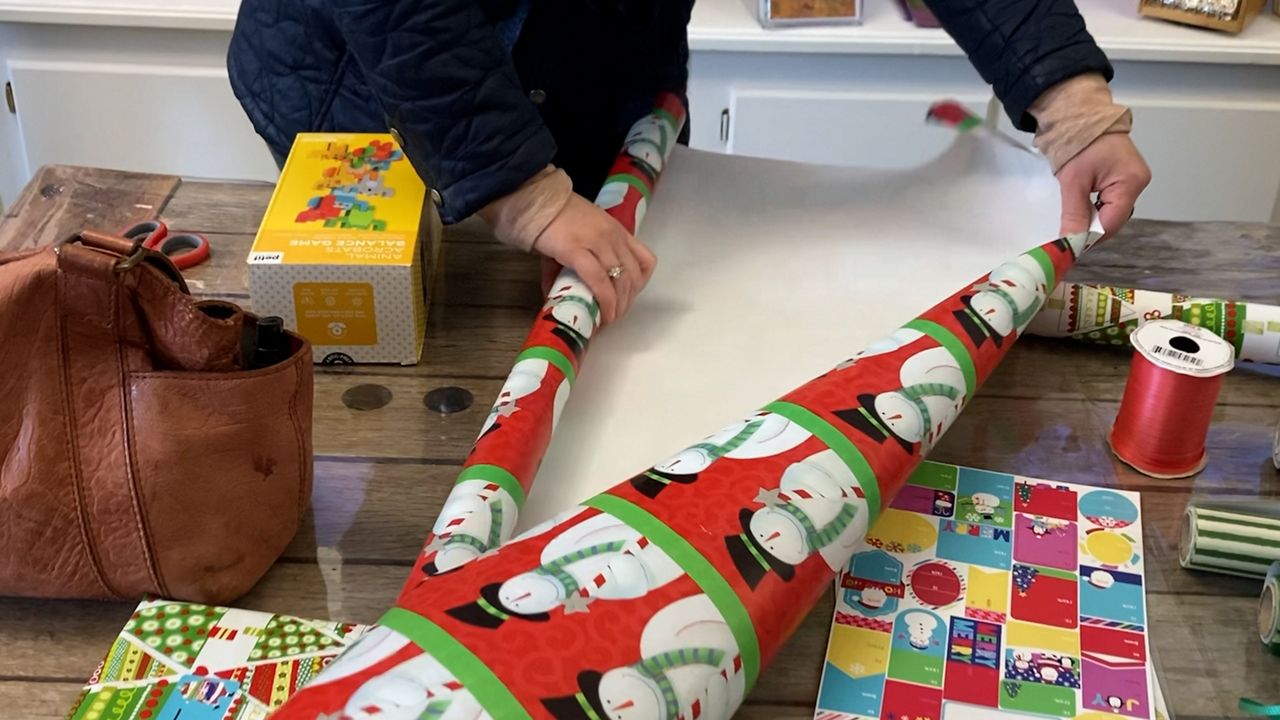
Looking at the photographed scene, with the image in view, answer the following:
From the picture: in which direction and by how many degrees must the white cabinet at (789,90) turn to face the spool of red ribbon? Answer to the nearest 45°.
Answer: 0° — it already faces it

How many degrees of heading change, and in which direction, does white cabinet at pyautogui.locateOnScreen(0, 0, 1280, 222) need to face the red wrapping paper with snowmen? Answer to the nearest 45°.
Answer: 0° — it already faces it

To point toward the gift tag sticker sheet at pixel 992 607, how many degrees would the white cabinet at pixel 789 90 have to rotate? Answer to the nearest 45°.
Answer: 0° — it already faces it

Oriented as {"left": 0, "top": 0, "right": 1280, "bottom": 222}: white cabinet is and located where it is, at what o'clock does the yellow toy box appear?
The yellow toy box is roughly at 1 o'clock from the white cabinet.

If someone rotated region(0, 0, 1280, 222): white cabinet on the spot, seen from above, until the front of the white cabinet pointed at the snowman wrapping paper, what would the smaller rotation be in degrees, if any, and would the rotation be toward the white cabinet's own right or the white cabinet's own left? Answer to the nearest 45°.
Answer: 0° — it already faces it

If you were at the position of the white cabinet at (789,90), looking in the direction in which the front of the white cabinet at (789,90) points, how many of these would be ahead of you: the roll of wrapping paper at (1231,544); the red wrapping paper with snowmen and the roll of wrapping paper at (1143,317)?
3

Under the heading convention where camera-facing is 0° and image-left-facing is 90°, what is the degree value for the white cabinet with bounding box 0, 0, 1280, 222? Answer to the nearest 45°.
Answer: approximately 0°

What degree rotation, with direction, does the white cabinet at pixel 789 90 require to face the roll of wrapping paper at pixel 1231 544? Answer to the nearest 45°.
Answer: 0° — it already faces it
